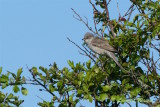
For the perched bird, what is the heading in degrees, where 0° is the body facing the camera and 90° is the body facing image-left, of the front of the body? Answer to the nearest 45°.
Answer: approximately 90°
